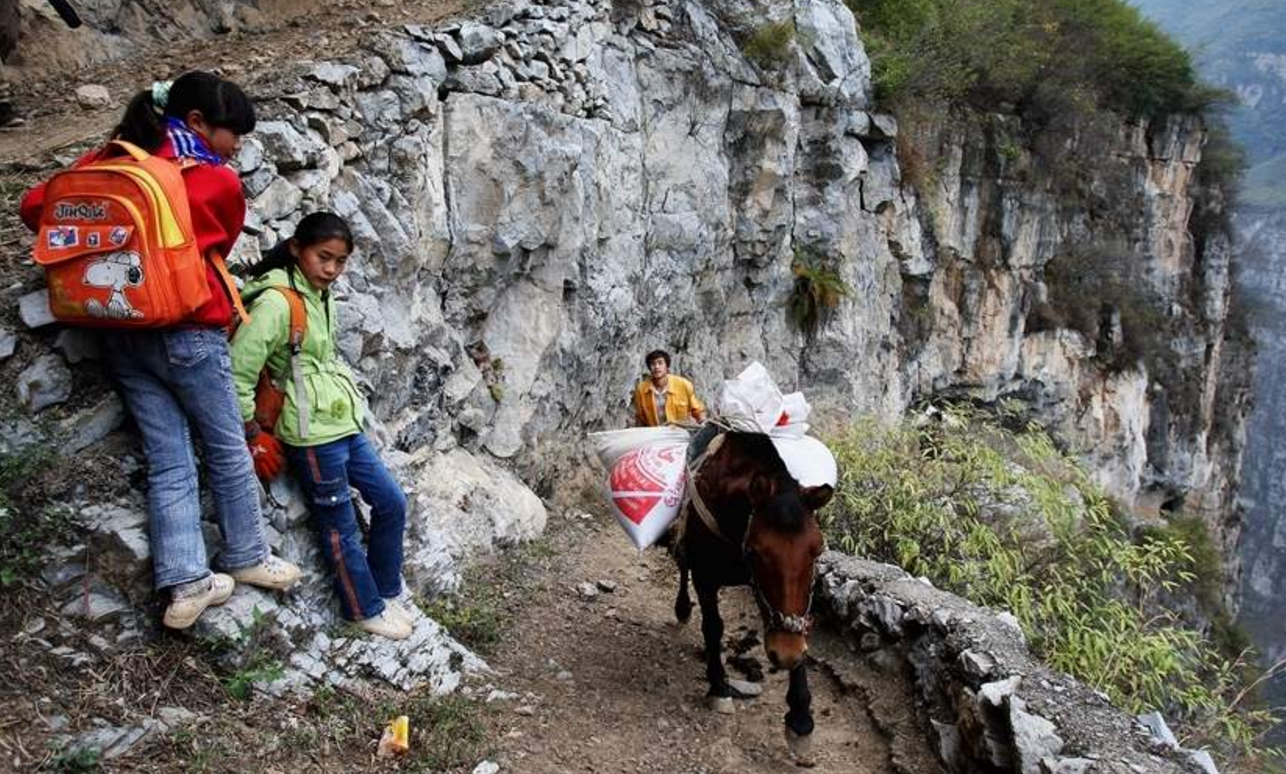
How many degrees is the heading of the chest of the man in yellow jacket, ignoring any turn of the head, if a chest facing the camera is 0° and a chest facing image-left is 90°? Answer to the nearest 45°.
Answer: approximately 0°

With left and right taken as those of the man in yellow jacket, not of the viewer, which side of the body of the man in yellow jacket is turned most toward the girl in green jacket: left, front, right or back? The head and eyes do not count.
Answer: front

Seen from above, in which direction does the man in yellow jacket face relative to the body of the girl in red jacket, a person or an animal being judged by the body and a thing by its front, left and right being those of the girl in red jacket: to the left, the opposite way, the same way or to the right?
the opposite way

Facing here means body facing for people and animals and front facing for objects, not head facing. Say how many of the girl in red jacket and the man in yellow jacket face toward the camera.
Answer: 1

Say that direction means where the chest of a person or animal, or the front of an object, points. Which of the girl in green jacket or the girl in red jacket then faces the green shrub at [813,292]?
the girl in red jacket

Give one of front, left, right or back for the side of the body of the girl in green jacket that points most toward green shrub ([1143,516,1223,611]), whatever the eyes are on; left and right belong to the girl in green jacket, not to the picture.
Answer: left

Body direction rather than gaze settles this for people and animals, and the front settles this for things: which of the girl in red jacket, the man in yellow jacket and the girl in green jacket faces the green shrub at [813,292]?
the girl in red jacket

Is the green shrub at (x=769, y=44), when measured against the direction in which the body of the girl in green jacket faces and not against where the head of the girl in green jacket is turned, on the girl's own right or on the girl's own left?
on the girl's own left

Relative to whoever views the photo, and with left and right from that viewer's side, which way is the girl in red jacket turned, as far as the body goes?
facing away from the viewer and to the right of the viewer

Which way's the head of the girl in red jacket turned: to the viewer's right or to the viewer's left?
to the viewer's right
